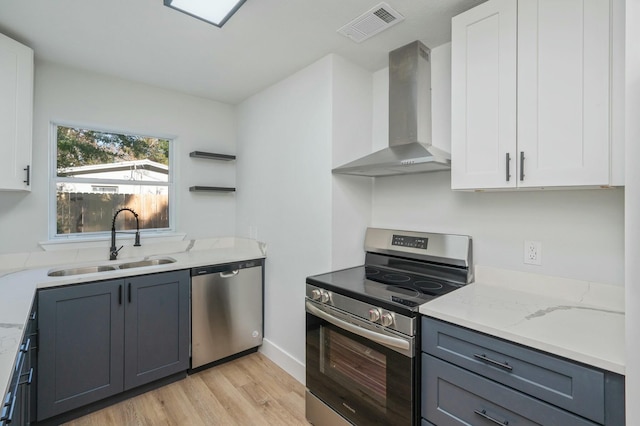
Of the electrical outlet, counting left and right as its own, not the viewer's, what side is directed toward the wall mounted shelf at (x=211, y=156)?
right

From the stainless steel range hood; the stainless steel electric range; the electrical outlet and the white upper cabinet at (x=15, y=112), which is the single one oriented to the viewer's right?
the white upper cabinet

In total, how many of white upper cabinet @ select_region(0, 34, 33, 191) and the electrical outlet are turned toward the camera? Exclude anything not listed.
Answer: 1

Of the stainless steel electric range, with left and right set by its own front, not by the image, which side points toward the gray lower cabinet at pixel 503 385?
left

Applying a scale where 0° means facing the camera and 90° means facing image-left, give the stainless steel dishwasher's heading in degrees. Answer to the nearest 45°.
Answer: approximately 315°

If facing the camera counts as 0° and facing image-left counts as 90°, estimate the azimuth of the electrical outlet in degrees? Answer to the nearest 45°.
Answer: approximately 0°

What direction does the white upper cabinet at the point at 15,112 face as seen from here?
to the viewer's right

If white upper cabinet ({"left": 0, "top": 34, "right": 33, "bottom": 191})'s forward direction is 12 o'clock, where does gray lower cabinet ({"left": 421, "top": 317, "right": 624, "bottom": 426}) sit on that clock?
The gray lower cabinet is roughly at 2 o'clock from the white upper cabinet.
